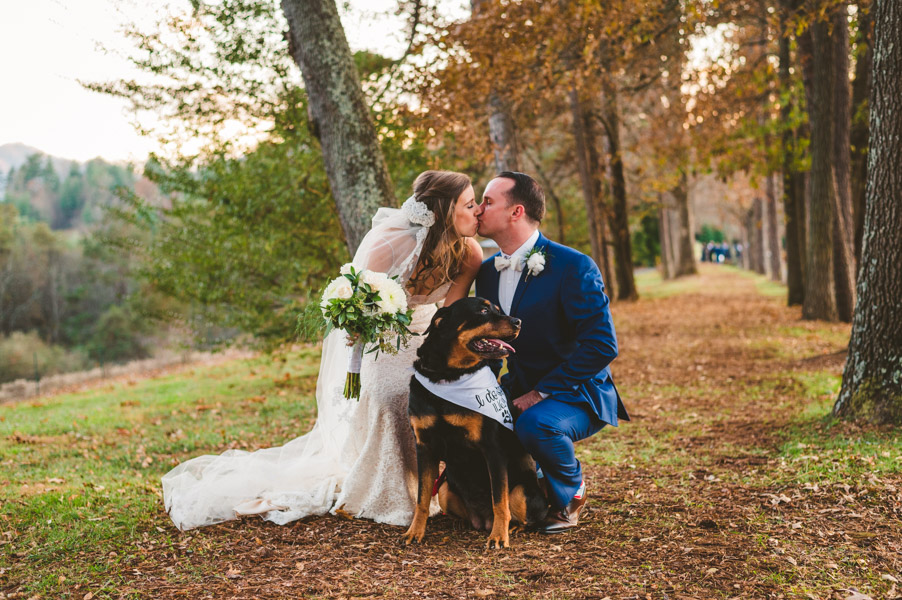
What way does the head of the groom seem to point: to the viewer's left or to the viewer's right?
to the viewer's left

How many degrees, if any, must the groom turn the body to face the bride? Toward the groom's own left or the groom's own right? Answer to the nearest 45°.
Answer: approximately 45° to the groom's own right

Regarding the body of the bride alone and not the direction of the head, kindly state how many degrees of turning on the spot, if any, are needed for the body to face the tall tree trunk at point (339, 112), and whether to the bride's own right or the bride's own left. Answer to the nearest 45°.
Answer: approximately 90° to the bride's own left

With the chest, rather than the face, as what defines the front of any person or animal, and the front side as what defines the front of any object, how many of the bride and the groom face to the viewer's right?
1

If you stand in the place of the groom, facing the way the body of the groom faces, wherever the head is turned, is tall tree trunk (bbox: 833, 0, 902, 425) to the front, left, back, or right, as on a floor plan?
back

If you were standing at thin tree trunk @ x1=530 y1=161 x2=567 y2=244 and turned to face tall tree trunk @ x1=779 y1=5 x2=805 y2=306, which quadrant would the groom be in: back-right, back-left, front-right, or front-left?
front-right

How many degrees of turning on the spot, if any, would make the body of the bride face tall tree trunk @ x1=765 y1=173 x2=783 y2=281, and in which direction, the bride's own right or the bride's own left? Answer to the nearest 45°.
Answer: approximately 45° to the bride's own left

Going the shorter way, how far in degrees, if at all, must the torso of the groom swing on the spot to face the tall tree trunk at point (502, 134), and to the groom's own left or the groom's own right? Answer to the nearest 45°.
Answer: approximately 135° to the groom's own right

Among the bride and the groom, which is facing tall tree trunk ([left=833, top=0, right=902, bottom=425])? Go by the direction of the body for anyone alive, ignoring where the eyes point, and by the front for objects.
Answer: the bride

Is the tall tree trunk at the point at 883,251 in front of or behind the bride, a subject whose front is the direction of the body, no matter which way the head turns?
in front

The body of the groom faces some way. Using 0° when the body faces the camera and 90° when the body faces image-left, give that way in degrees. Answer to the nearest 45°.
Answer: approximately 45°

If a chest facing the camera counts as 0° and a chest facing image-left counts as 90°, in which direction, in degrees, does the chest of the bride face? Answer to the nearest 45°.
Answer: approximately 270°

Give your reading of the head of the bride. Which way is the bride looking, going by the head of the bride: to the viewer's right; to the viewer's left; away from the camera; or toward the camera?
to the viewer's right
